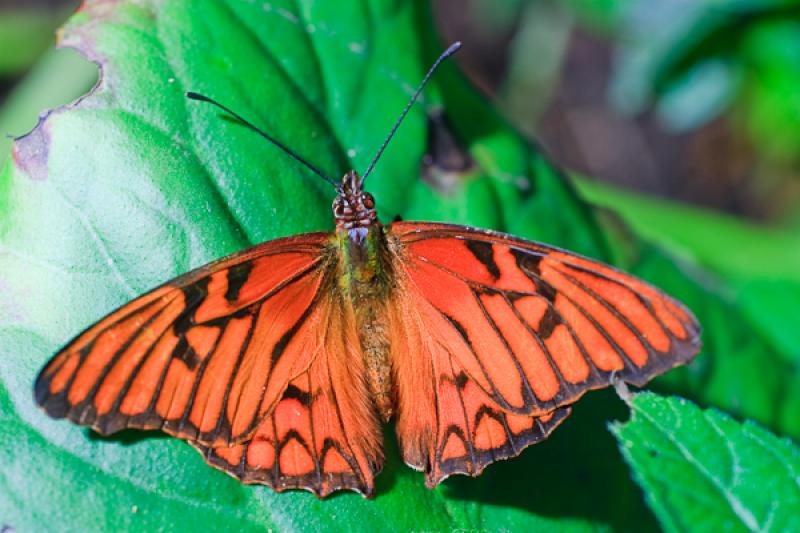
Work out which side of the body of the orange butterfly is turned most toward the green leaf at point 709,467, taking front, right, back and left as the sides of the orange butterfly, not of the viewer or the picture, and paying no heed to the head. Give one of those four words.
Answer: right

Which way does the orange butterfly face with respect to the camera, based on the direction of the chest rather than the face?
away from the camera
